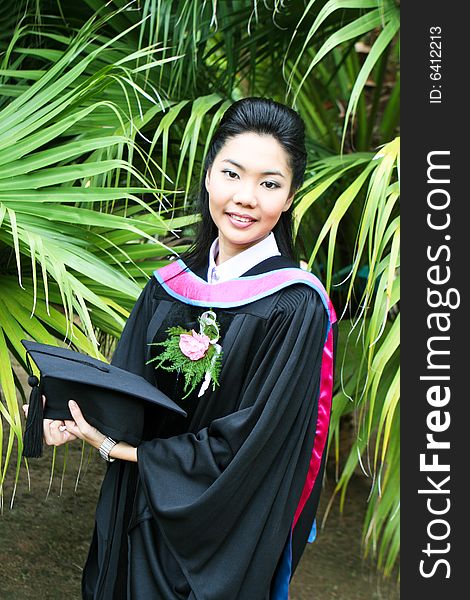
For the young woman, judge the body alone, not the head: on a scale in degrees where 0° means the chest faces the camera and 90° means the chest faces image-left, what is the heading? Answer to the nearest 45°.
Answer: approximately 45°
